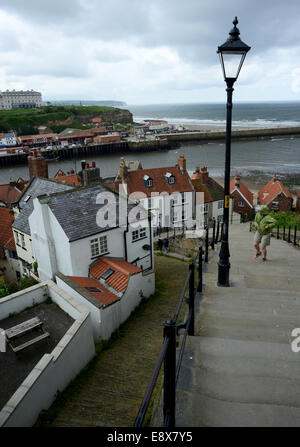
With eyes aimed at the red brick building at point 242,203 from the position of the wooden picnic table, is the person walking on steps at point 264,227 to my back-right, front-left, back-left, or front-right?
front-right
